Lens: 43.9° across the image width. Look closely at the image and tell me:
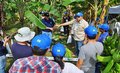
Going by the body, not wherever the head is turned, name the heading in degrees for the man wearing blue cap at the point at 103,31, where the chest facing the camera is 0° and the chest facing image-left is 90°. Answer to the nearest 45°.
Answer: approximately 90°

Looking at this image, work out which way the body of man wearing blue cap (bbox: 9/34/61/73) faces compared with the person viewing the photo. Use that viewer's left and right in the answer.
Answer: facing away from the viewer

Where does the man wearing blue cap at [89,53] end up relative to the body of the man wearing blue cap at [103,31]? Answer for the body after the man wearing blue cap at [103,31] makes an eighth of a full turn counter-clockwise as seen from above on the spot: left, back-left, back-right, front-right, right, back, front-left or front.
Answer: front-left

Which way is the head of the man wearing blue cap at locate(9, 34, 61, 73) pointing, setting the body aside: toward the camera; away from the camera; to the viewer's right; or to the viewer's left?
away from the camera

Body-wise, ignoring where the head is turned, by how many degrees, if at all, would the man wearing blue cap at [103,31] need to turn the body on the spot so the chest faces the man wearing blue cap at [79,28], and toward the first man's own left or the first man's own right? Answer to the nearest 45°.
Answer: approximately 45° to the first man's own right
